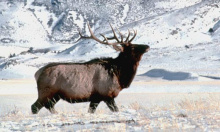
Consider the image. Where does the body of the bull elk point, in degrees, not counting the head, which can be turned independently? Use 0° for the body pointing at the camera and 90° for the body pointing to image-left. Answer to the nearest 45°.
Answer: approximately 270°
